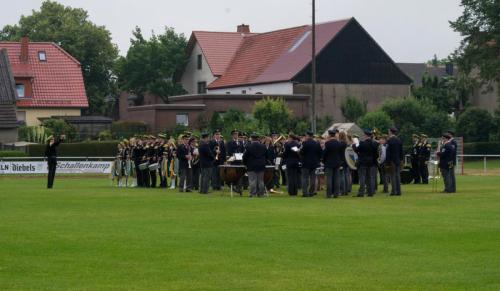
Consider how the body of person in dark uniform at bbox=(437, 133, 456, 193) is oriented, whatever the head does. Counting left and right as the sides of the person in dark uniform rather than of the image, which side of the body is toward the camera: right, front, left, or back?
left

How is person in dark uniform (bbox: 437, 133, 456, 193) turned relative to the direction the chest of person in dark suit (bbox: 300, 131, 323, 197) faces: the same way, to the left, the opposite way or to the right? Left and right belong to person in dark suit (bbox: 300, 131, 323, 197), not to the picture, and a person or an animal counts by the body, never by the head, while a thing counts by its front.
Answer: to the left

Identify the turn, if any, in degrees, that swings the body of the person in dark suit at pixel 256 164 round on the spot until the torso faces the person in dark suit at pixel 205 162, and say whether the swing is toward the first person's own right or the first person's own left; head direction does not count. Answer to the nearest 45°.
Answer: approximately 45° to the first person's own left

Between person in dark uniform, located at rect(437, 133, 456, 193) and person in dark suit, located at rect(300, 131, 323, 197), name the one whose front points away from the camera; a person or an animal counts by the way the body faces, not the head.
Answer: person in dark suit, located at rect(300, 131, 323, 197)

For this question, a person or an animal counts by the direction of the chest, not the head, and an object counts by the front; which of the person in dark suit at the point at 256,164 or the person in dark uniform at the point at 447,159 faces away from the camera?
the person in dark suit at the point at 256,164

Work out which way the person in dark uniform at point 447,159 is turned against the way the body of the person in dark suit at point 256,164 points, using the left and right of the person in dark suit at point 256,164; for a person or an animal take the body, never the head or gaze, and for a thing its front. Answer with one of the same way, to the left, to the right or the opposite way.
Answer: to the left

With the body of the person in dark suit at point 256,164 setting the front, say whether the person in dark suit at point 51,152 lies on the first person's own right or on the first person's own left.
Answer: on the first person's own left

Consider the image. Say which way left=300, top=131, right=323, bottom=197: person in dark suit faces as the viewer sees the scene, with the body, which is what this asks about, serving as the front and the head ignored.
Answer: away from the camera

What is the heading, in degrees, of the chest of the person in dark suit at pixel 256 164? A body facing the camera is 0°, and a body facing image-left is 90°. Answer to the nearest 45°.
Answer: approximately 180°

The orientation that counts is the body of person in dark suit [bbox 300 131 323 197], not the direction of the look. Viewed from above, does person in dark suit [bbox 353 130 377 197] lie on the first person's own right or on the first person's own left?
on the first person's own right

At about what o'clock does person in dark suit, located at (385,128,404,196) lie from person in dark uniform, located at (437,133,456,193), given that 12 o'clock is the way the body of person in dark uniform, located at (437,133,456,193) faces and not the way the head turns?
person in dark suit, located at (385,128,404,196) is roughly at 11 o'clock from person in dark uniform, located at (437,133,456,193).
